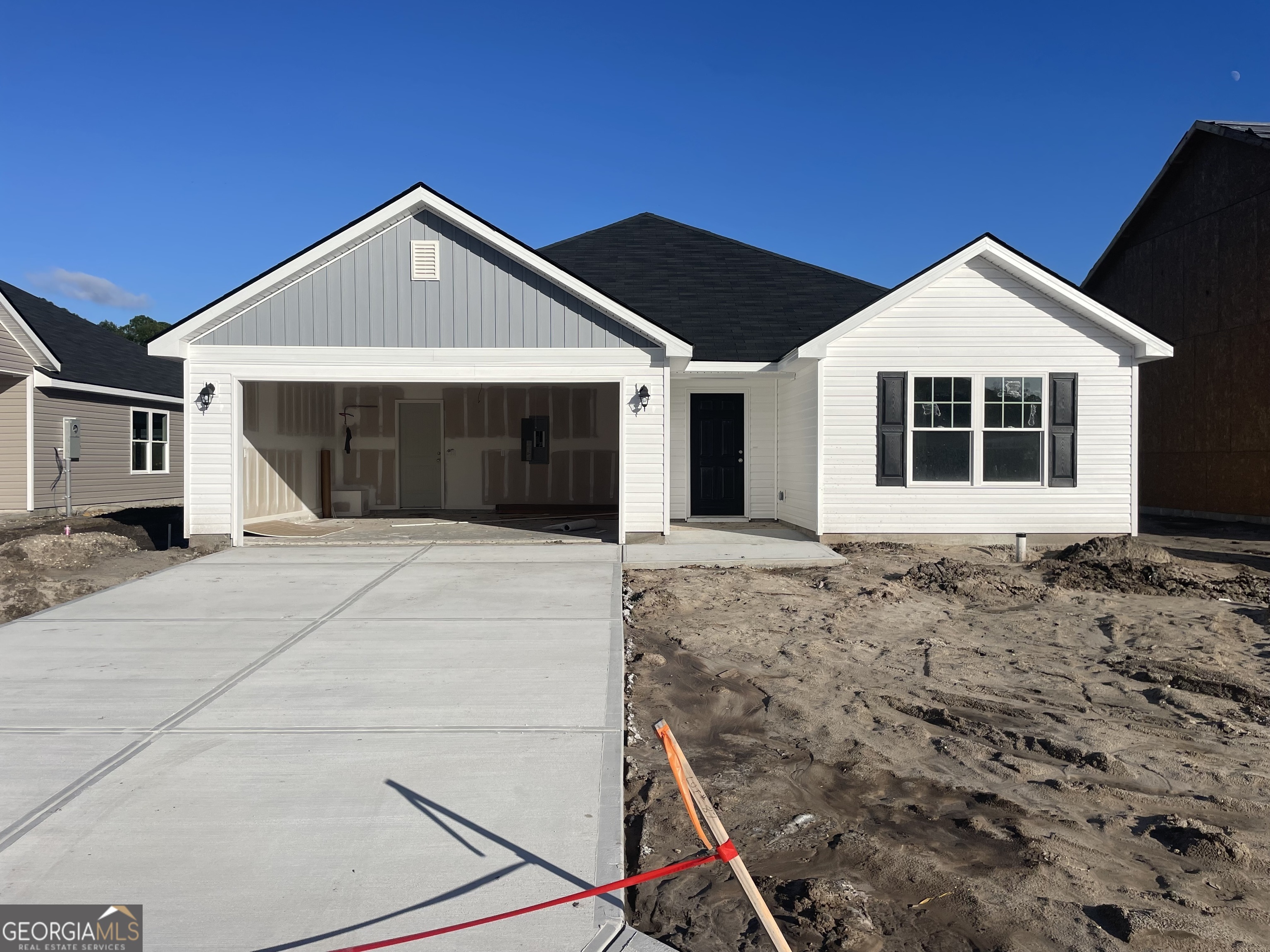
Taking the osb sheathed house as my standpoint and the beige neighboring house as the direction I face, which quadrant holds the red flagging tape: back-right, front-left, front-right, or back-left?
front-left

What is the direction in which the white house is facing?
toward the camera

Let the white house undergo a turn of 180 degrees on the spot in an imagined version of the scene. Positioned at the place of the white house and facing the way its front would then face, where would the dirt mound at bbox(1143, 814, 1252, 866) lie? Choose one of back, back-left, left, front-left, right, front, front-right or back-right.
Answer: back

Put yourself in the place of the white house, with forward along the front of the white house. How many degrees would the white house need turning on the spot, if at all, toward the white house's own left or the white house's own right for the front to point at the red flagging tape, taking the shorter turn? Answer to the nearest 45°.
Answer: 0° — it already faces it

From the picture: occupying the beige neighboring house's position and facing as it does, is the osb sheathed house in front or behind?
in front

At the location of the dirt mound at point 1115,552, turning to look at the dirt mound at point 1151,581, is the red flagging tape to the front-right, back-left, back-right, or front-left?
front-right

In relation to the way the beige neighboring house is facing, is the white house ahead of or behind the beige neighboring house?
ahead

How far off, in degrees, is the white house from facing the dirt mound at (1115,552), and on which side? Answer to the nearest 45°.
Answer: approximately 90° to its left

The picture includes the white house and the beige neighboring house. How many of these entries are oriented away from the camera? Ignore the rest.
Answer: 0
